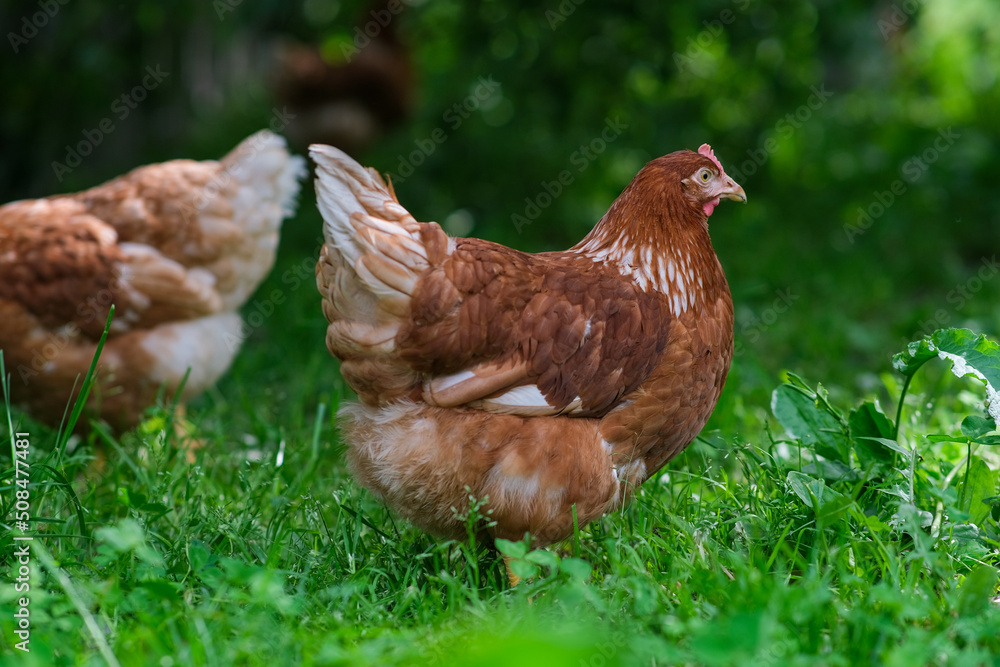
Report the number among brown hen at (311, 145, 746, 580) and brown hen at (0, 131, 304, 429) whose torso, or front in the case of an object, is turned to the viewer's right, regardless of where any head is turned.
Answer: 1

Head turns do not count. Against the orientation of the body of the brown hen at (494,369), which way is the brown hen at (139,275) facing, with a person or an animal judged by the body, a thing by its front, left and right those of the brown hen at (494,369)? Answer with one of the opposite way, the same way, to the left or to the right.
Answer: the opposite way

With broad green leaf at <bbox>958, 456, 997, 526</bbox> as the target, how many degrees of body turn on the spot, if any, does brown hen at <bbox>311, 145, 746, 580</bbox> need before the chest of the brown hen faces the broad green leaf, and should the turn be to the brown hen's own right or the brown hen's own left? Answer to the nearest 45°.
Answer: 0° — it already faces it

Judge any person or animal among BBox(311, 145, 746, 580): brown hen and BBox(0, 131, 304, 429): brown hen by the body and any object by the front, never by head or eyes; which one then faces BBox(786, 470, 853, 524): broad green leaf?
BBox(311, 145, 746, 580): brown hen

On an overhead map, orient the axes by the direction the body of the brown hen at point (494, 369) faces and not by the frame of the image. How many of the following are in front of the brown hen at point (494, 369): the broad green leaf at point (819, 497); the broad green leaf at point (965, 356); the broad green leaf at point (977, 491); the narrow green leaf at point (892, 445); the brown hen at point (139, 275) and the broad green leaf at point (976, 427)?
5

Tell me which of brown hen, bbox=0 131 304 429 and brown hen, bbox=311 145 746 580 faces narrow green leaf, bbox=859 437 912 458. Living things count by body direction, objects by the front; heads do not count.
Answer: brown hen, bbox=311 145 746 580

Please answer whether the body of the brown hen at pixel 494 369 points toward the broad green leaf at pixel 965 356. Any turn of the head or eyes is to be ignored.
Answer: yes

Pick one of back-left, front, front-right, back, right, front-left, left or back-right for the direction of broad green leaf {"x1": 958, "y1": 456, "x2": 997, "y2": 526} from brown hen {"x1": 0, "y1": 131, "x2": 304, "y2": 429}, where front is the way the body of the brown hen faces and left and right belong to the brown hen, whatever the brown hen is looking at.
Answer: back-left

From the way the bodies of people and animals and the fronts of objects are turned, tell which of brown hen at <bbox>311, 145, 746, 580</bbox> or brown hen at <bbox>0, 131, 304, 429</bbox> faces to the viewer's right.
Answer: brown hen at <bbox>311, 145, 746, 580</bbox>

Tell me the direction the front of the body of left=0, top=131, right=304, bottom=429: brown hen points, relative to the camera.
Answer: to the viewer's left

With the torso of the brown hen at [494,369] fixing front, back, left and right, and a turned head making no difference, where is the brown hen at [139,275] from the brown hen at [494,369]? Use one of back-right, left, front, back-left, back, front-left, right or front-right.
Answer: back-left

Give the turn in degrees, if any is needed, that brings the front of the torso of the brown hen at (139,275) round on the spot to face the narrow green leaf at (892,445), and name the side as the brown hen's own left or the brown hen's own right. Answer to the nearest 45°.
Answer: approximately 135° to the brown hen's own left

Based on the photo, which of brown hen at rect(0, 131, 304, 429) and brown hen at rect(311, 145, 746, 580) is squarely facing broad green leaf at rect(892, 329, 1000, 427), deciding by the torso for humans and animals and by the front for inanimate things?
brown hen at rect(311, 145, 746, 580)

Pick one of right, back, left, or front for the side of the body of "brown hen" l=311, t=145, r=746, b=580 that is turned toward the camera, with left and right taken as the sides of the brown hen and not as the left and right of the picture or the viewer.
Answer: right

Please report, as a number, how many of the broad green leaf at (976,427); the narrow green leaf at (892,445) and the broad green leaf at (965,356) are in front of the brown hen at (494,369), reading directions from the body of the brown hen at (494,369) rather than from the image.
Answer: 3
